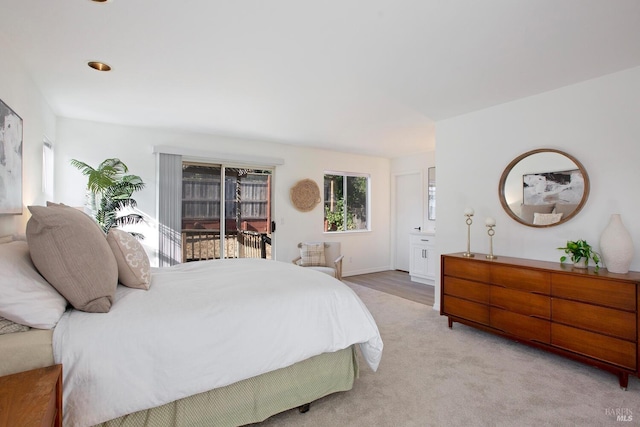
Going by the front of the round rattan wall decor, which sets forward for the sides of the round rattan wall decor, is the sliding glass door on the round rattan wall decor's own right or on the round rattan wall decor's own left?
on the round rattan wall decor's own right

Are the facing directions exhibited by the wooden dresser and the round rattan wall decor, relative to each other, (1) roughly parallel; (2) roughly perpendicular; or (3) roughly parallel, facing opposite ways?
roughly perpendicular

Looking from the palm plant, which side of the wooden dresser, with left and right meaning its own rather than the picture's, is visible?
front

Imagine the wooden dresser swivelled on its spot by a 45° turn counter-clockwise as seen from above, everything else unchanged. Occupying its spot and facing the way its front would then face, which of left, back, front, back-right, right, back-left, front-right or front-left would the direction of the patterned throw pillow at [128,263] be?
front-right

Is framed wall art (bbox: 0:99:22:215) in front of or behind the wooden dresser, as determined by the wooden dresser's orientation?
in front

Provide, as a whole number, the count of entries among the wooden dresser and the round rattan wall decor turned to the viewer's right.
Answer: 0

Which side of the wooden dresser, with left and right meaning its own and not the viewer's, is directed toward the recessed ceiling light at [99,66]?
front

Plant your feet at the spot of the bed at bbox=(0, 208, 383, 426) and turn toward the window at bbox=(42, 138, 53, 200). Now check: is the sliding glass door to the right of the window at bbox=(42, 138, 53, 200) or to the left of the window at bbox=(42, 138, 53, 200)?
right

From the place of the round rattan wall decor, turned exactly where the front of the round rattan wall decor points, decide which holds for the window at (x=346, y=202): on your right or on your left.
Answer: on your left

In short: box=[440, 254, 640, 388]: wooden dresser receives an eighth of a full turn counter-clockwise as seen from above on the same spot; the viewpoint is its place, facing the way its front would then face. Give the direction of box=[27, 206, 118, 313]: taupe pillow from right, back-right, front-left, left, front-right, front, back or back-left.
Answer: front-right

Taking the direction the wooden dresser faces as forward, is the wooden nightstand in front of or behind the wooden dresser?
in front

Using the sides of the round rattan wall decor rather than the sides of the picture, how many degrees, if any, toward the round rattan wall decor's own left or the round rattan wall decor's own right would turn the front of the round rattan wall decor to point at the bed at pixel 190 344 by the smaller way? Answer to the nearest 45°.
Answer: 0° — it already faces it

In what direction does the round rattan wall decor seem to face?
toward the camera

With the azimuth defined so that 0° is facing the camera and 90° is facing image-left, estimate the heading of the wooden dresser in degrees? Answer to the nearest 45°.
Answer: approximately 45°

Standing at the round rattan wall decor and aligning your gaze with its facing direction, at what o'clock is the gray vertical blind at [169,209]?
The gray vertical blind is roughly at 2 o'clock from the round rattan wall decor.

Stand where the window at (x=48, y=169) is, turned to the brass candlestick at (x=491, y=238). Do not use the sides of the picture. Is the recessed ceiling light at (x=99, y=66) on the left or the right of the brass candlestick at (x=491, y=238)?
right
